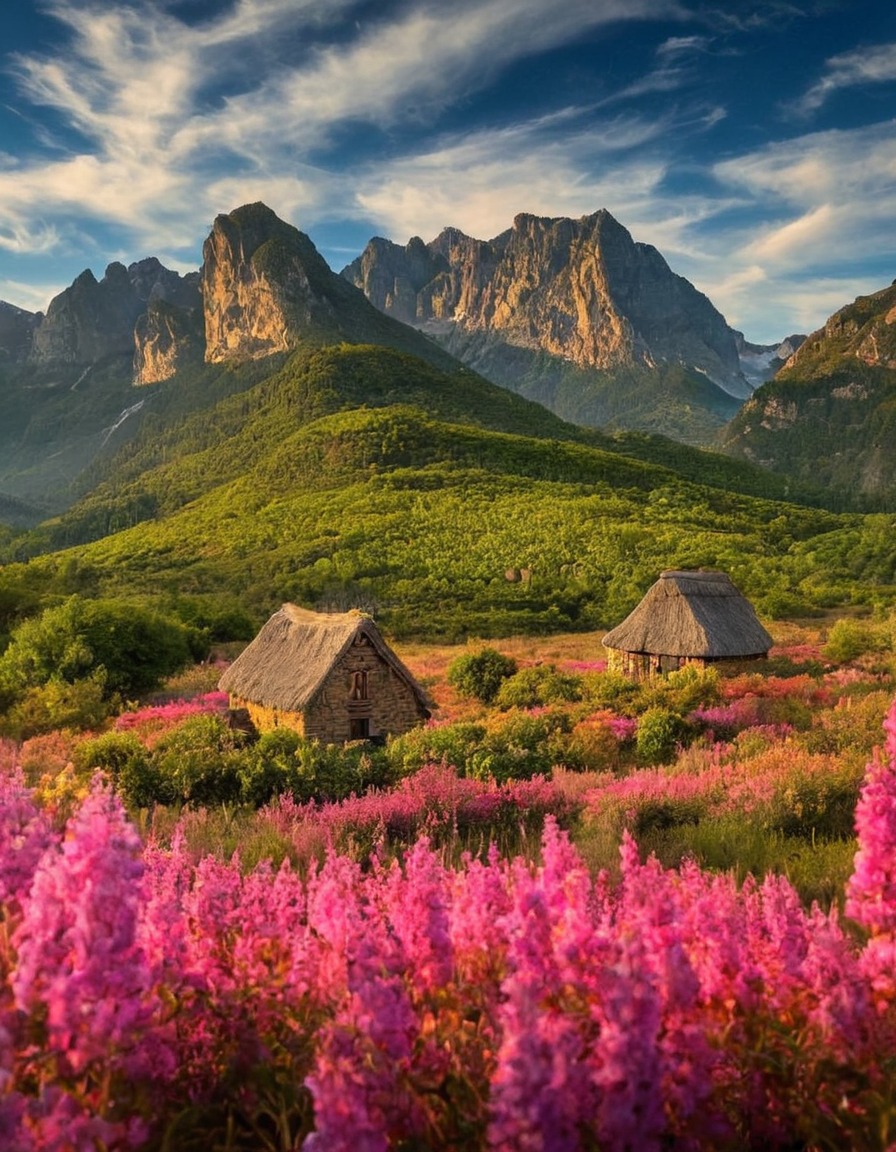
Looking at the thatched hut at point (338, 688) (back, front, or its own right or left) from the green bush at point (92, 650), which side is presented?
back

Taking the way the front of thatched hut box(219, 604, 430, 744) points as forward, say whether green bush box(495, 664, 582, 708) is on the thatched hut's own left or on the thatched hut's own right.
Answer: on the thatched hut's own left

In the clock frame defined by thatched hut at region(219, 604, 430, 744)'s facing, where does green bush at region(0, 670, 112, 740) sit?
The green bush is roughly at 5 o'clock from the thatched hut.

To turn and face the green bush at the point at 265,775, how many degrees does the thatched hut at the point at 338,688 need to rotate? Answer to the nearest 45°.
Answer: approximately 45° to its right

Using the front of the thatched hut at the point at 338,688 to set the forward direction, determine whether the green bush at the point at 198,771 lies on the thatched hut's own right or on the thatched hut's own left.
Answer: on the thatched hut's own right
